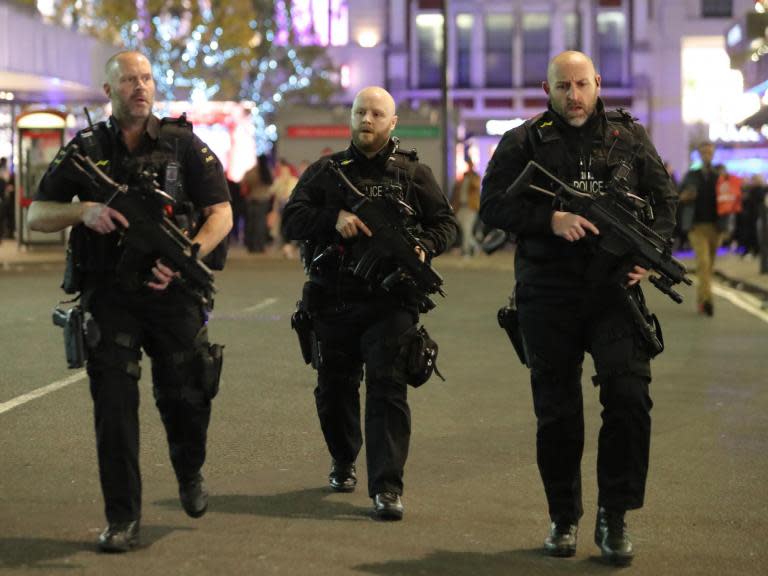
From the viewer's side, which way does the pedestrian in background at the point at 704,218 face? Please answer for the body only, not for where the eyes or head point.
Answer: toward the camera

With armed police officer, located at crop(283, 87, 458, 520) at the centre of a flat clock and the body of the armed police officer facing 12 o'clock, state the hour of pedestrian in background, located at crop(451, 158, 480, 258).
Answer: The pedestrian in background is roughly at 6 o'clock from the armed police officer.

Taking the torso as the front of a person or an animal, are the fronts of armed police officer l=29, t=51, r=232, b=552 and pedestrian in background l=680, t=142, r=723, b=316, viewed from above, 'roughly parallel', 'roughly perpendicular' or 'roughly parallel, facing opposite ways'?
roughly parallel

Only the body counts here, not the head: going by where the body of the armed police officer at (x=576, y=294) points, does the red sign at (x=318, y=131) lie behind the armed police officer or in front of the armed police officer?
behind

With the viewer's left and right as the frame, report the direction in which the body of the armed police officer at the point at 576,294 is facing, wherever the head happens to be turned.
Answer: facing the viewer

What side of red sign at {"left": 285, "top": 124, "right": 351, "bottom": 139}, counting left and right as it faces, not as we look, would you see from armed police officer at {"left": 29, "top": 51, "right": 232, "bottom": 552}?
front

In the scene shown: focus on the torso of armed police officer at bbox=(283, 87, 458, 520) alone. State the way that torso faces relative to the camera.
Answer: toward the camera

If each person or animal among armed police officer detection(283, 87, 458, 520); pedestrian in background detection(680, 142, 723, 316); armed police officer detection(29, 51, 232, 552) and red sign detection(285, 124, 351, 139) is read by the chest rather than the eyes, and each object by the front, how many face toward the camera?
4

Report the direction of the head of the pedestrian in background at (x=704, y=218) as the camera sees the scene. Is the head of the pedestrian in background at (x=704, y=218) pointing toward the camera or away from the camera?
toward the camera

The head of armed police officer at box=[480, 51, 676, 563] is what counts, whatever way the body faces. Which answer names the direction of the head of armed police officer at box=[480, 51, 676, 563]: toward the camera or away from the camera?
toward the camera

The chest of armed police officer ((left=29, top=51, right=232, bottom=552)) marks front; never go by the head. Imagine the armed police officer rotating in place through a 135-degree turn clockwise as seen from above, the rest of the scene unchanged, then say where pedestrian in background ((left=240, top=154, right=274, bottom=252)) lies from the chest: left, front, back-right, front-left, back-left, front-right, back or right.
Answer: front-right

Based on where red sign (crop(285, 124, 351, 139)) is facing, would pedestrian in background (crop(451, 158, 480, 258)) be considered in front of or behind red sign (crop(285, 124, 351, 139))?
in front

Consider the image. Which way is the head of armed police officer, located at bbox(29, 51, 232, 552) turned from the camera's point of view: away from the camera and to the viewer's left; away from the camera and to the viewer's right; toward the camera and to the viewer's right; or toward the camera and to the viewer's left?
toward the camera and to the viewer's right
